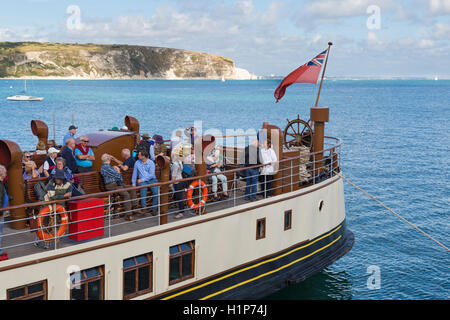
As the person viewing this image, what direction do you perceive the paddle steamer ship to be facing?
facing the viewer and to the left of the viewer
